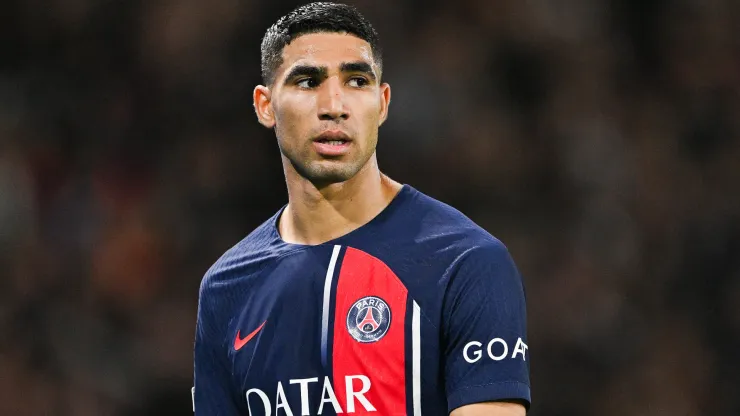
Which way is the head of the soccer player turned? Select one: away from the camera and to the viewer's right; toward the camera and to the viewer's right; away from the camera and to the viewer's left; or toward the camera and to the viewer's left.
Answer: toward the camera and to the viewer's right

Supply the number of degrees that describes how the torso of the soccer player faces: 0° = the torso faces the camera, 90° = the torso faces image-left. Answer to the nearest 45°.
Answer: approximately 45°
